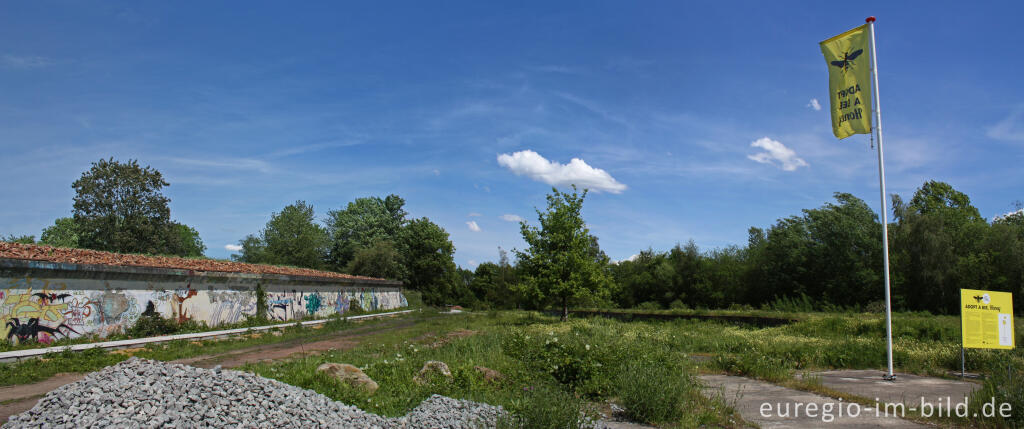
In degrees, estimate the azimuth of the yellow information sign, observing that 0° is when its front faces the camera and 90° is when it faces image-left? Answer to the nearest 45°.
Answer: approximately 0°

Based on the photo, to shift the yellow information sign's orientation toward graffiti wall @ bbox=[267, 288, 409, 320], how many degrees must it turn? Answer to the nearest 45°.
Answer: approximately 90° to its right

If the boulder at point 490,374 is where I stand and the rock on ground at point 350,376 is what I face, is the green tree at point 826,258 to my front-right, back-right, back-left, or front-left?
back-right

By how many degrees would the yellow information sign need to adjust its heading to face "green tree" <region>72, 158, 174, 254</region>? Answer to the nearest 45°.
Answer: approximately 90° to its right

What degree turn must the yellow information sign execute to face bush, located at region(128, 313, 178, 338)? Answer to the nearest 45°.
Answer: approximately 90° to its right

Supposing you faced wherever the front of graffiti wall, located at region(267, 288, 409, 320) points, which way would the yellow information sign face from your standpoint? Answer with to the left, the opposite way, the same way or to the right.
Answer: to the right

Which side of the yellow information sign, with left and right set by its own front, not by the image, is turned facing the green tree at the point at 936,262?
back

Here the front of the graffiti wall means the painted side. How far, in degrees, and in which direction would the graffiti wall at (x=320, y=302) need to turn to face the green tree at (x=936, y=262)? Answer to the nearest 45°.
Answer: approximately 45° to its left

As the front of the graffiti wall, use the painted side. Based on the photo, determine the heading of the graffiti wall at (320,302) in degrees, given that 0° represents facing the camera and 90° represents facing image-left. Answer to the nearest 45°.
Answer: approximately 315°

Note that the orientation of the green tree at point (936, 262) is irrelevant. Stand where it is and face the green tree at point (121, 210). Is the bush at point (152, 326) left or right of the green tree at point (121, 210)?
left
